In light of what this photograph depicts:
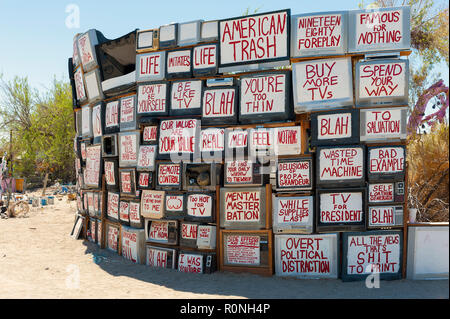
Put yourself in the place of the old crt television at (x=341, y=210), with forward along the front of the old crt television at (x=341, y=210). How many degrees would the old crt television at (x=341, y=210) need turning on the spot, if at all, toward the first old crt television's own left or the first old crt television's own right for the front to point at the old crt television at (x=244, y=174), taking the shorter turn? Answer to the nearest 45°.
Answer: approximately 90° to the first old crt television's own right

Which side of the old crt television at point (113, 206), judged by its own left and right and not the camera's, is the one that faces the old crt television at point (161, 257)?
left

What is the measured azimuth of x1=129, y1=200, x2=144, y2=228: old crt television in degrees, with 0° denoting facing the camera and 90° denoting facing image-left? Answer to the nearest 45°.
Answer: approximately 45°

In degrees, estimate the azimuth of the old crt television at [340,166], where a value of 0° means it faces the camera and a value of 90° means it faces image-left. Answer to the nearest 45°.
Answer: approximately 0°

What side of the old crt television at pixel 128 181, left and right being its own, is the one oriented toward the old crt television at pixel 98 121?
right

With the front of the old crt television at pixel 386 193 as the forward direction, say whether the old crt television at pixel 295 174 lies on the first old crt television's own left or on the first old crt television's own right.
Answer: on the first old crt television's own right

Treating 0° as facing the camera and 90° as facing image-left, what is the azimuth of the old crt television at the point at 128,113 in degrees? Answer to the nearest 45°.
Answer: approximately 45°

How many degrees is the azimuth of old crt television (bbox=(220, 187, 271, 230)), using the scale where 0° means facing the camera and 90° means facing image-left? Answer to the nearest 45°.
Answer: approximately 0°

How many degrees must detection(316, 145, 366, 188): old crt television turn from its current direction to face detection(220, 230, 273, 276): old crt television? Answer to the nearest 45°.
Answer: approximately 90° to its right

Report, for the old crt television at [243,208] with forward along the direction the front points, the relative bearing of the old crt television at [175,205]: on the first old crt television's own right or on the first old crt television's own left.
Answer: on the first old crt television's own right

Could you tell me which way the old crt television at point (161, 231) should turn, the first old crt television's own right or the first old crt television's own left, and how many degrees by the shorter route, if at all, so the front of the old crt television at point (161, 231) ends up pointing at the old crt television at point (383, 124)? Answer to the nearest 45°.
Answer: approximately 45° to the first old crt television's own left
